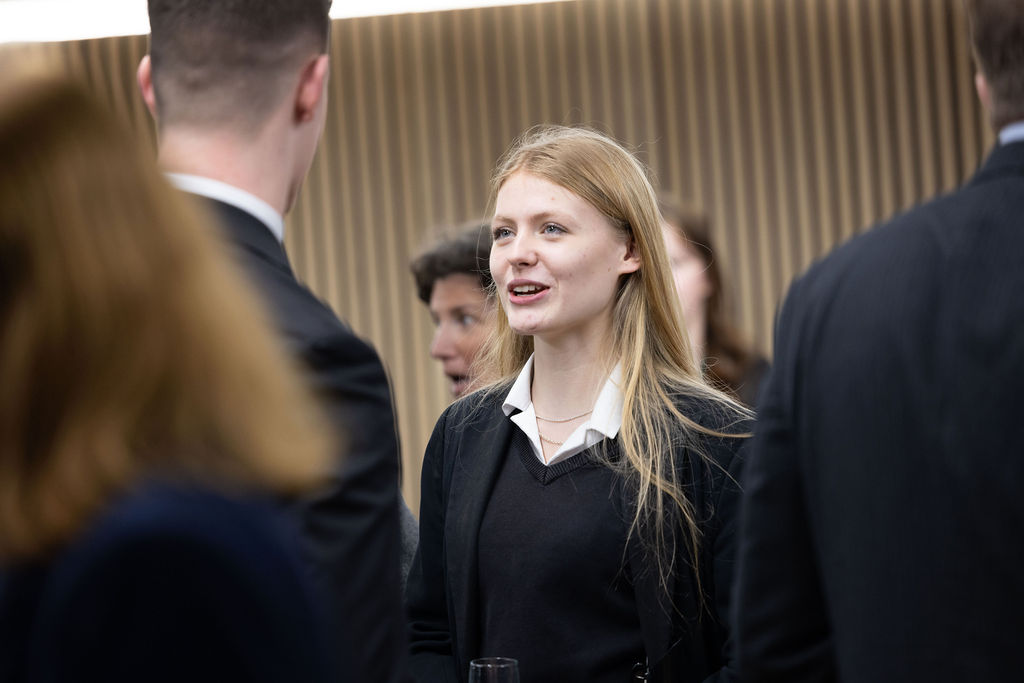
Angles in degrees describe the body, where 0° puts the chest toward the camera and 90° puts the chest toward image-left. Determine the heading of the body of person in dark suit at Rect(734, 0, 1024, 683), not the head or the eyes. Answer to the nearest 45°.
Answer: approximately 180°

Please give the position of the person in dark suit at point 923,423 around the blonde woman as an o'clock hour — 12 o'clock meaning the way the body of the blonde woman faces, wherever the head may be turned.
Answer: The person in dark suit is roughly at 10 o'clock from the blonde woman.

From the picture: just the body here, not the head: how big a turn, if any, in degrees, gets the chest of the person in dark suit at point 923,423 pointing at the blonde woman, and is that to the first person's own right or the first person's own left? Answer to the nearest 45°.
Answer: approximately 45° to the first person's own left

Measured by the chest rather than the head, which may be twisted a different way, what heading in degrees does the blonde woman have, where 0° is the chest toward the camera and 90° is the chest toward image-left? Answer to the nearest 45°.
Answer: approximately 45°

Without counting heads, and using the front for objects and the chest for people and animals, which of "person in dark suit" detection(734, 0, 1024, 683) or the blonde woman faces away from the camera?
the person in dark suit

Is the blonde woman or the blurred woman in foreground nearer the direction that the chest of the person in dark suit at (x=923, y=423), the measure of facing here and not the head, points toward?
the blonde woman

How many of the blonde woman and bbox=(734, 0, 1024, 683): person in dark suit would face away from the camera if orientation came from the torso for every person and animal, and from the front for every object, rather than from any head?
1

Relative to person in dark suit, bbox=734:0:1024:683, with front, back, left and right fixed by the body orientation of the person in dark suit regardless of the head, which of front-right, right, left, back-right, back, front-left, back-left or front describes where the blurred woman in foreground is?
back-left

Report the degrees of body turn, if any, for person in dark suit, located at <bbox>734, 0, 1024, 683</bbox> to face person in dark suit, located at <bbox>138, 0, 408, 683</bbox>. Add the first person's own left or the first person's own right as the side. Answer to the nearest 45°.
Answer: approximately 90° to the first person's own left

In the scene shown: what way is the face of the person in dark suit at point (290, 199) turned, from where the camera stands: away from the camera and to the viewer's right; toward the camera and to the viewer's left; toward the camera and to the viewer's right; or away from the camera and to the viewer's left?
away from the camera and to the viewer's right
